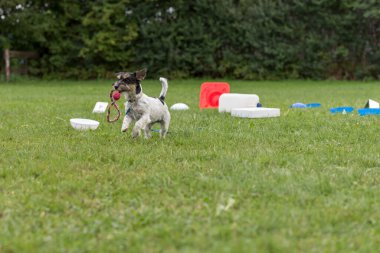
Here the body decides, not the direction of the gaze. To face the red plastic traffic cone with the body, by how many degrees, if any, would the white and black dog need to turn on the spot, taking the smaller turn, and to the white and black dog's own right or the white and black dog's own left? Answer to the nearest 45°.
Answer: approximately 135° to the white and black dog's own right

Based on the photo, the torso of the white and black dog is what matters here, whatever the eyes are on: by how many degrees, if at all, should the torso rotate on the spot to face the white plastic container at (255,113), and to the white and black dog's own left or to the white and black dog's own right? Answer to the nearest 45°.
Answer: approximately 180°

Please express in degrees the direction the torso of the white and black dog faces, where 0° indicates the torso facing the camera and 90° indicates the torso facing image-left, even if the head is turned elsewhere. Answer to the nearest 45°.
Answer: approximately 45°

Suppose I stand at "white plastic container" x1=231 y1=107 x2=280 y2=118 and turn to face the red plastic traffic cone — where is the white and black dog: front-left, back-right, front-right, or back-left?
back-left
